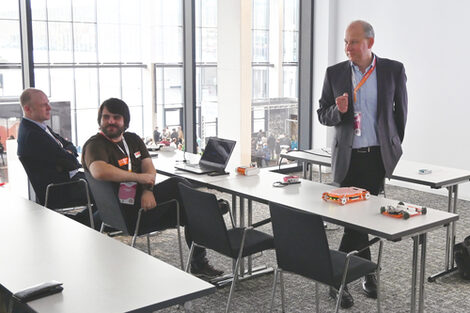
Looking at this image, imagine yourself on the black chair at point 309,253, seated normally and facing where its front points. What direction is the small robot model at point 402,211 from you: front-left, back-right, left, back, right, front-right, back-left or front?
front

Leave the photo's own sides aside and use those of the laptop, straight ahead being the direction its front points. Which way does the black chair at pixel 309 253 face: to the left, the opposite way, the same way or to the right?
the opposite way

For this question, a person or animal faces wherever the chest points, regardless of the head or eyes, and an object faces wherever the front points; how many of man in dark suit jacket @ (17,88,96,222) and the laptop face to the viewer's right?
1

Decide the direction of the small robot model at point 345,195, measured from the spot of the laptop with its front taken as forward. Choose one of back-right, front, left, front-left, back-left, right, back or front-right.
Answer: left

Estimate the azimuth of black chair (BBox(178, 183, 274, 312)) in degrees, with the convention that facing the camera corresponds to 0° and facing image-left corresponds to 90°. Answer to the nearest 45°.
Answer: approximately 225°

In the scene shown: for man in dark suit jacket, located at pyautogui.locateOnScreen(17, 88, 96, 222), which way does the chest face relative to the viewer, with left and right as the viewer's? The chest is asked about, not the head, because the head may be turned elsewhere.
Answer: facing to the right of the viewer

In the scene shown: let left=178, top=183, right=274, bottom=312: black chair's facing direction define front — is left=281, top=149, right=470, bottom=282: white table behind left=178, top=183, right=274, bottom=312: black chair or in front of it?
in front

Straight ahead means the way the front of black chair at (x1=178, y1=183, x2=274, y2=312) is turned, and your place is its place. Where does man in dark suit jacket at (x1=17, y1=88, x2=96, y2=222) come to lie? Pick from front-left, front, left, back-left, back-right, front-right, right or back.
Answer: left

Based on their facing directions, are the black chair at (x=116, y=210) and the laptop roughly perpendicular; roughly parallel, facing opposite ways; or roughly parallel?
roughly parallel, facing opposite ways

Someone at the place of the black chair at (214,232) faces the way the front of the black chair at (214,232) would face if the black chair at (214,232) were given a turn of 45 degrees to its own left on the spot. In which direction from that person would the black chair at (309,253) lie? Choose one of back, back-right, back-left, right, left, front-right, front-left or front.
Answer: back-right

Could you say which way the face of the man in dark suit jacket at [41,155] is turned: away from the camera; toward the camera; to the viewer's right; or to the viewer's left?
to the viewer's right
